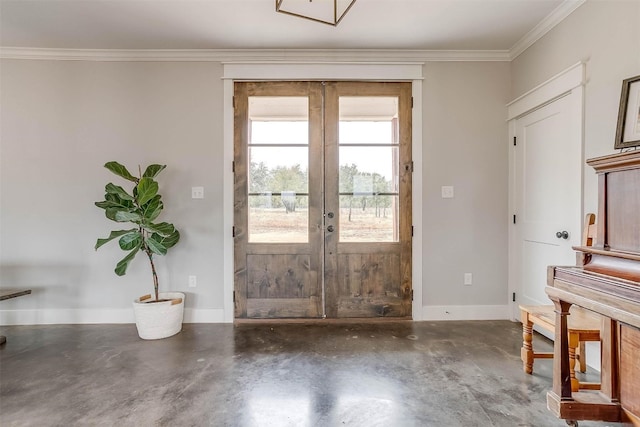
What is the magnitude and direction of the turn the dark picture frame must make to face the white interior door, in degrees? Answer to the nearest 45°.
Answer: approximately 90° to its right

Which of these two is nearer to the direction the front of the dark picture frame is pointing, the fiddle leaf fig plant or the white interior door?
the fiddle leaf fig plant

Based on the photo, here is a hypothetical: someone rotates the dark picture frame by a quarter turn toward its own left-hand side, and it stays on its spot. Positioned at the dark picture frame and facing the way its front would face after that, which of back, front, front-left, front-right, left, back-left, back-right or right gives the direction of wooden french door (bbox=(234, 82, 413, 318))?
back-right

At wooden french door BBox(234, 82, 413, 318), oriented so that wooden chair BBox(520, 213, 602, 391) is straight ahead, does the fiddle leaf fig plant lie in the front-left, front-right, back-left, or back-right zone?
back-right

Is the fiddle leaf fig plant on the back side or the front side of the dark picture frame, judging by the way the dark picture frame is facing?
on the front side

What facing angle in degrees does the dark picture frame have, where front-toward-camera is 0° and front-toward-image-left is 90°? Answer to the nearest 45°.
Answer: approximately 45°

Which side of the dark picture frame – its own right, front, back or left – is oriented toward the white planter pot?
front
